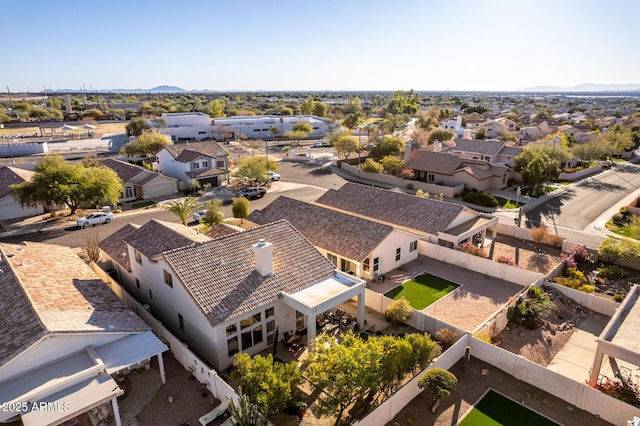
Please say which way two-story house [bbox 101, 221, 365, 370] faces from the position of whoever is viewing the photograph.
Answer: facing away from the viewer and to the left of the viewer

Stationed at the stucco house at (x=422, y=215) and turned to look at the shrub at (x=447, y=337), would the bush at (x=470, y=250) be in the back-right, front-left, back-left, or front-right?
front-left

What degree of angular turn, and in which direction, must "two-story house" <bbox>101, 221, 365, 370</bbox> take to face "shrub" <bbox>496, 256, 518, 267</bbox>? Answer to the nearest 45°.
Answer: approximately 135° to its right

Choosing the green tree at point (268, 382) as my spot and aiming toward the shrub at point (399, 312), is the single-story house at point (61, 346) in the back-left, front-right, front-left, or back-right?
back-left

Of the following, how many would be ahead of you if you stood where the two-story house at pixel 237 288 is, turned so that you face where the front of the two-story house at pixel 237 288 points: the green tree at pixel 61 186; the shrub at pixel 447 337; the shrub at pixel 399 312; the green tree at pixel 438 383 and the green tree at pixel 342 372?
1

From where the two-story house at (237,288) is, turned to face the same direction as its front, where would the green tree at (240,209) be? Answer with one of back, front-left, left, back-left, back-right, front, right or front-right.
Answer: front-right

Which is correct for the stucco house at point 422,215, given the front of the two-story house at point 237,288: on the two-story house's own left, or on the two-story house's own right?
on the two-story house's own right

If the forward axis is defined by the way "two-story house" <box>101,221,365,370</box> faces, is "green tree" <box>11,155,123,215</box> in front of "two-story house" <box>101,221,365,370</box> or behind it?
in front

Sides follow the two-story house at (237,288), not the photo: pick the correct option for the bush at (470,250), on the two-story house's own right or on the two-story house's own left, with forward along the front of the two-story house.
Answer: on the two-story house's own right

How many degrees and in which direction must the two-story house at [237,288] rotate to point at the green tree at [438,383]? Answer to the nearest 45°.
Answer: approximately 180°

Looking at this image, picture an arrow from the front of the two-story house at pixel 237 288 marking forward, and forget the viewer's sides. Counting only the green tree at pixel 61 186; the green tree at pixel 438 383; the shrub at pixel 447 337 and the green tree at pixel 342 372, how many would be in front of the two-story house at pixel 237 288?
1

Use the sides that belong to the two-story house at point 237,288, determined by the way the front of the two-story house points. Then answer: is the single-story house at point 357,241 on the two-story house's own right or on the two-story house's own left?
on the two-story house's own right

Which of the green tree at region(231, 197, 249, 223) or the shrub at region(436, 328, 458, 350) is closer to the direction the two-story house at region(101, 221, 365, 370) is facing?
the green tree

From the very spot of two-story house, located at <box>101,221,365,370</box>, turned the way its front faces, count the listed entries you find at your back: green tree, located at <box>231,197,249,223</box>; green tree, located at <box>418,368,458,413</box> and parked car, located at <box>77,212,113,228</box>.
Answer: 1

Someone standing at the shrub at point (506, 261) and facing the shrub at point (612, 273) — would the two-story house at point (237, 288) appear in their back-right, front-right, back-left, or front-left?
back-right

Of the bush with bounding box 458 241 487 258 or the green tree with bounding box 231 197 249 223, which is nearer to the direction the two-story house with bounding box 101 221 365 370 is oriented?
the green tree

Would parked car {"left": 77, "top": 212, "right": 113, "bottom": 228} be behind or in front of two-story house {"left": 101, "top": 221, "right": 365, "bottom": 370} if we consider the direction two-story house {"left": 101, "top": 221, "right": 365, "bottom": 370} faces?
in front
